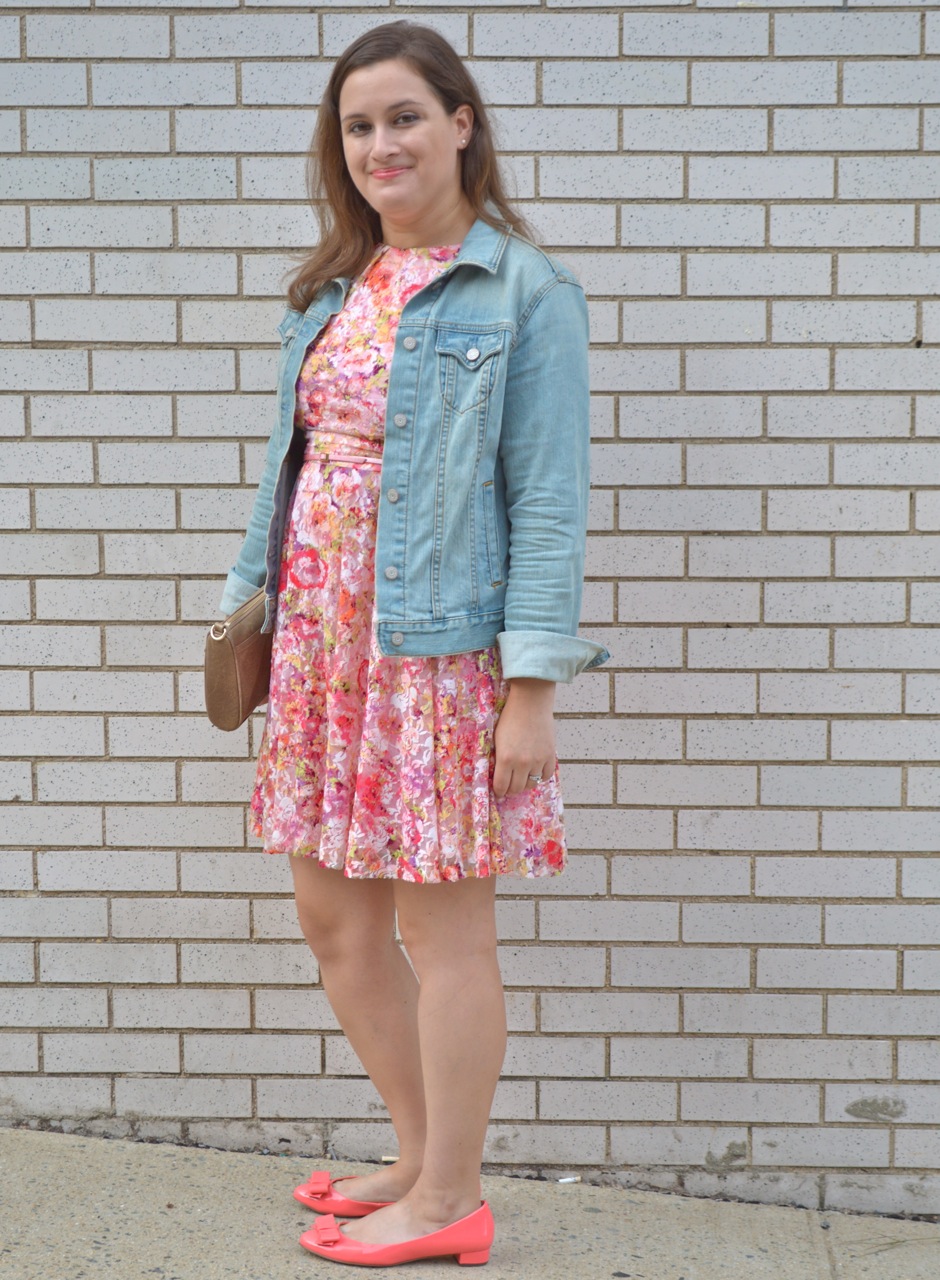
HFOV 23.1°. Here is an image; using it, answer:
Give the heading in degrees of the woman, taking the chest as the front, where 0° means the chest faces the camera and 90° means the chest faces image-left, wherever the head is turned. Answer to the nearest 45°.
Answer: approximately 45°
